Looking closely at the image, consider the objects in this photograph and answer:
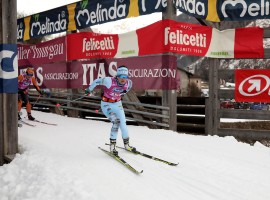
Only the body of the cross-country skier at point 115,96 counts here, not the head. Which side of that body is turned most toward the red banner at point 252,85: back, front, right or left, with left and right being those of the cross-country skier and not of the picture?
left

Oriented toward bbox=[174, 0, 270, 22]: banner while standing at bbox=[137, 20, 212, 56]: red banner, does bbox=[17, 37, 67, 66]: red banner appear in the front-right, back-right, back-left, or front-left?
back-left

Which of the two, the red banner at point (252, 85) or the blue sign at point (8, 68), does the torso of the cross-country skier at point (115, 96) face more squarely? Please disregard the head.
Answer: the red banner

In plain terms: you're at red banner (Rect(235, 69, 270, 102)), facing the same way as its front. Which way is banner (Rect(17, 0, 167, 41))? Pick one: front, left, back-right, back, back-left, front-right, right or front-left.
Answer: right

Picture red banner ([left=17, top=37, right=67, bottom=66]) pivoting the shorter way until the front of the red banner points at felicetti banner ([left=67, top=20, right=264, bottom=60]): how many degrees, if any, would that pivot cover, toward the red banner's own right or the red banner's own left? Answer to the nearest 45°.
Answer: approximately 45° to the red banner's own left

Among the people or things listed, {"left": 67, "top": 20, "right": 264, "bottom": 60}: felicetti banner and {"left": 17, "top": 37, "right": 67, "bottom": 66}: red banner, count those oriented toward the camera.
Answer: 2

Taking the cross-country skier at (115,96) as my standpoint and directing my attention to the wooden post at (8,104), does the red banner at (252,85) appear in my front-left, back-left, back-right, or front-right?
back-right

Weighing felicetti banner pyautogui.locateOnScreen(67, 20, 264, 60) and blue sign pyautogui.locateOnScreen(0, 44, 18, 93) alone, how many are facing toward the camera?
2
